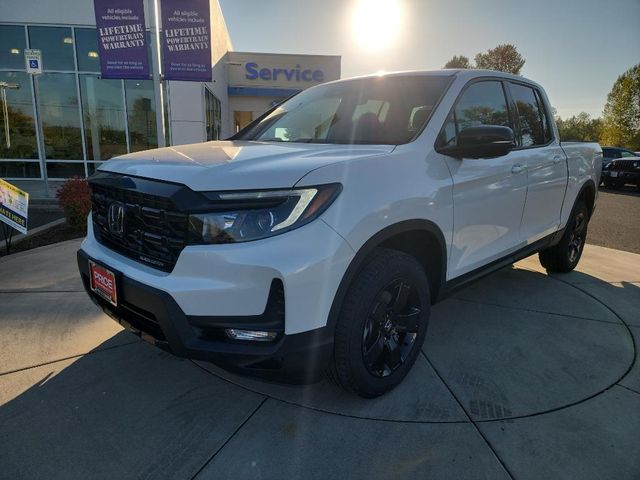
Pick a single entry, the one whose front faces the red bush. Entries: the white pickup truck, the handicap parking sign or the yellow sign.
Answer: the handicap parking sign

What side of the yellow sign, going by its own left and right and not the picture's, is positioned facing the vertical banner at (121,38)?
back

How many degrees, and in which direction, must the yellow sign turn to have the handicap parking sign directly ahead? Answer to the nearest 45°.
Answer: approximately 135° to its left

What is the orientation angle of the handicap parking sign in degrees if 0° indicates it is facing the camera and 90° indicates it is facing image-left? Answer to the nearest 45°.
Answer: approximately 0°

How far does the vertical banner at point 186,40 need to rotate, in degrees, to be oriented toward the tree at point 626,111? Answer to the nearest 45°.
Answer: approximately 135° to its left

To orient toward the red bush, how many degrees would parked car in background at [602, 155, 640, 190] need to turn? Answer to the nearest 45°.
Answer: approximately 45° to its right

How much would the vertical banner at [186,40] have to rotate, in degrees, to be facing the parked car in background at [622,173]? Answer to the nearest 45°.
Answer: approximately 90° to its left

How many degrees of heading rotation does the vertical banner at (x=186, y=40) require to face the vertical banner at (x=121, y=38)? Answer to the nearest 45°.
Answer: approximately 90° to its right

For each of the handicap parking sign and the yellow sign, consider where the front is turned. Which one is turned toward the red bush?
the handicap parking sign

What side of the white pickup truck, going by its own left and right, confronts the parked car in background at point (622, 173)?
back

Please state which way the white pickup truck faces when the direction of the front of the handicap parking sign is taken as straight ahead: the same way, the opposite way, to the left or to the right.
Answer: to the right
